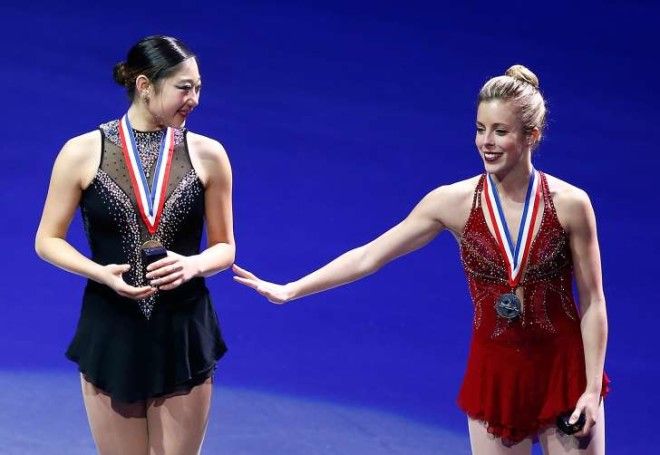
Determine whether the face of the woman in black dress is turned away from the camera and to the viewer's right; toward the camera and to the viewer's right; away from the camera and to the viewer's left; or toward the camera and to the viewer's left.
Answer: toward the camera and to the viewer's right

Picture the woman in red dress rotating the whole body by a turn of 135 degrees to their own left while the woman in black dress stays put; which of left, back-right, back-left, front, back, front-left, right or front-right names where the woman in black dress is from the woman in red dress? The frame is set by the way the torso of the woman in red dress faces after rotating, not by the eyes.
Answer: back-left

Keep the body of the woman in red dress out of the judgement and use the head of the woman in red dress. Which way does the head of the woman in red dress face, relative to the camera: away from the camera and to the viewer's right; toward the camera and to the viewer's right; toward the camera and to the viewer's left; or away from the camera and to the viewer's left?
toward the camera and to the viewer's left

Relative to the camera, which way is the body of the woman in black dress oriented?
toward the camera

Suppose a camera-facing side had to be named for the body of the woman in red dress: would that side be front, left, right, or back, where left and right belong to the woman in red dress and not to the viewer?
front
